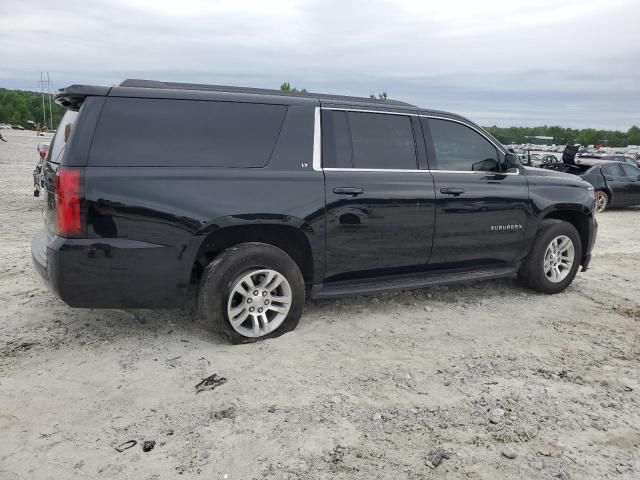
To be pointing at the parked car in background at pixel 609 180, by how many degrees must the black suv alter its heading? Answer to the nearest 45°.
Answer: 0° — it already faces it

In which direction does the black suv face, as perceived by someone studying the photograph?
facing away from the viewer and to the right of the viewer
